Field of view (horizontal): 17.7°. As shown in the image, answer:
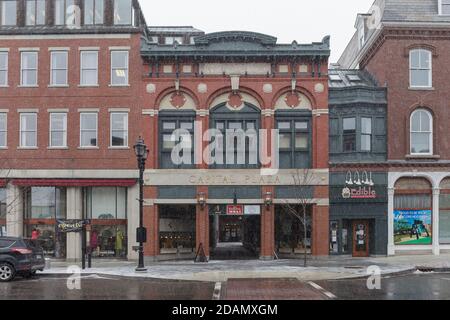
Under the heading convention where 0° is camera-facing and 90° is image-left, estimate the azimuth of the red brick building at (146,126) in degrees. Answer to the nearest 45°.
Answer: approximately 0°

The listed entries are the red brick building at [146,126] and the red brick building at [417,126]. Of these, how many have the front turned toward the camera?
2

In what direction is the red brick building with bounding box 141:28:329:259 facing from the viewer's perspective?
toward the camera

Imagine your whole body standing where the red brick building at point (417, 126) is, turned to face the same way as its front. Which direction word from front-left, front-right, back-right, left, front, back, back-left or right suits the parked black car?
front-right

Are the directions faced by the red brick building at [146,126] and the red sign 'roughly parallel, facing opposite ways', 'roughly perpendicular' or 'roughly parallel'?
roughly parallel

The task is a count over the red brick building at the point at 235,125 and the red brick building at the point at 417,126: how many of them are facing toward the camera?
2

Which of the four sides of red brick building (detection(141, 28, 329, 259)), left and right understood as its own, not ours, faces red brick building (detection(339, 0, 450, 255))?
left

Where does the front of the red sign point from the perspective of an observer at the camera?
facing the viewer

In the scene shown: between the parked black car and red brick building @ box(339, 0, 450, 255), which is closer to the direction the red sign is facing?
the parked black car
